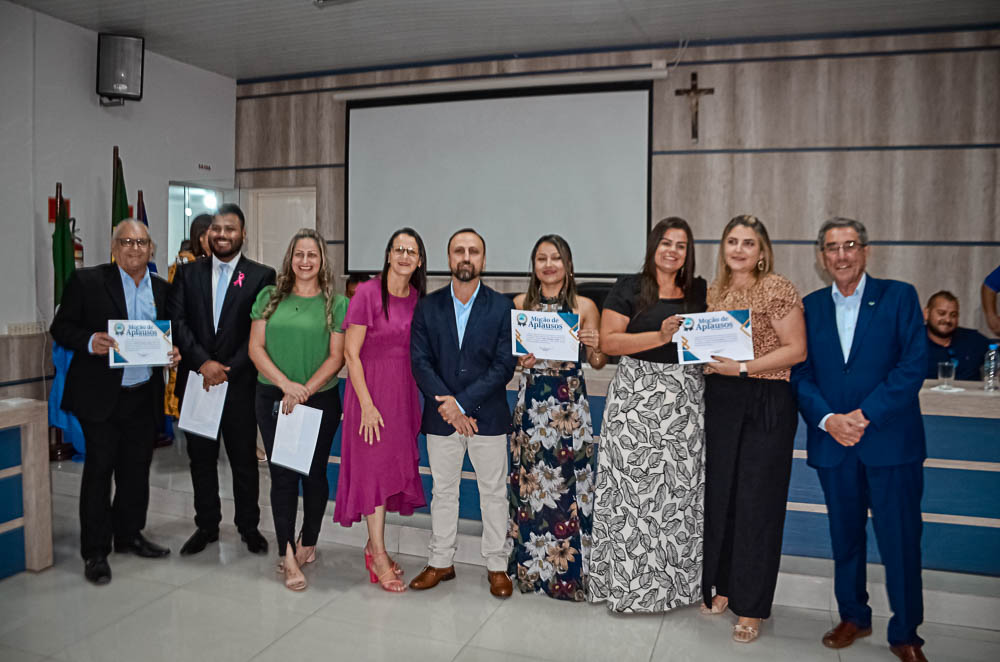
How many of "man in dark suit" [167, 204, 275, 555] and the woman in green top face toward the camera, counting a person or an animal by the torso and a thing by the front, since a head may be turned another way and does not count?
2

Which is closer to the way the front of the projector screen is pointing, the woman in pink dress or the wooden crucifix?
the woman in pink dress

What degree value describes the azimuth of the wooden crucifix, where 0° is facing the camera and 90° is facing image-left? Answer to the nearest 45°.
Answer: approximately 0°

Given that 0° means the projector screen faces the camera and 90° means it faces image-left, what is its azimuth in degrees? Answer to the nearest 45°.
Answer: approximately 0°

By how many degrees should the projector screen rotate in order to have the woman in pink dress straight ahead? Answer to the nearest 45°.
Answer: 0° — it already faces them

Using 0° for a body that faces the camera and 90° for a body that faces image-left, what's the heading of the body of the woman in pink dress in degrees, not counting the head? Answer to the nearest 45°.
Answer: approximately 315°

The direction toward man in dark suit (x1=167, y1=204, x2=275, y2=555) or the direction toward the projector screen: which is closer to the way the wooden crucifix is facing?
the man in dark suit
